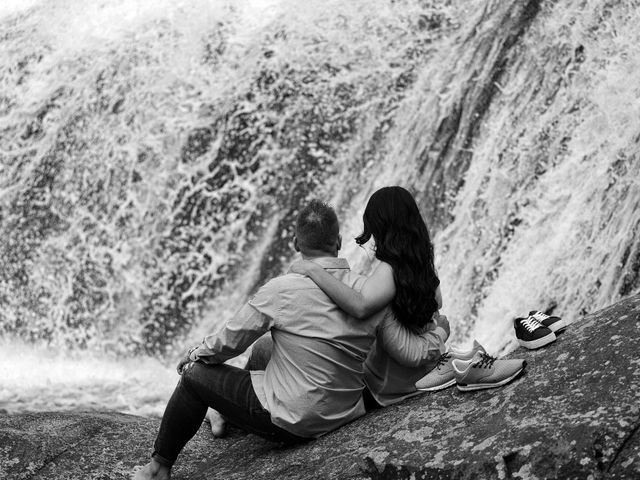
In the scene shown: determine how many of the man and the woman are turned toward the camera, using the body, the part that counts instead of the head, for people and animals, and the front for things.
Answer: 0

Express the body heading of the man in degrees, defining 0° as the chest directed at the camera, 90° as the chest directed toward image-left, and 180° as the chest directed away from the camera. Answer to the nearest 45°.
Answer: approximately 135°

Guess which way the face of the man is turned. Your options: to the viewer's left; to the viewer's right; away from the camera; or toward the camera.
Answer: away from the camera

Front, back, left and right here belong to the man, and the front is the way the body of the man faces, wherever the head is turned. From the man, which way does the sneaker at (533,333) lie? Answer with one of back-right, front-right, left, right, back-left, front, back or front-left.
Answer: back-right

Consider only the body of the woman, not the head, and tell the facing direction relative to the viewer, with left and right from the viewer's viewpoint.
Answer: facing away from the viewer and to the left of the viewer

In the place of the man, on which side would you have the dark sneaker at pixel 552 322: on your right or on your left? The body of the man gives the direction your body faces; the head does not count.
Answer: on your right
